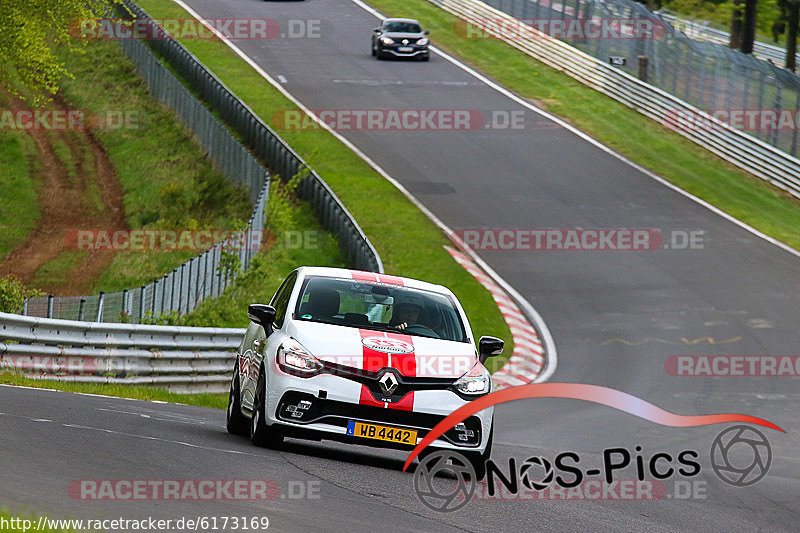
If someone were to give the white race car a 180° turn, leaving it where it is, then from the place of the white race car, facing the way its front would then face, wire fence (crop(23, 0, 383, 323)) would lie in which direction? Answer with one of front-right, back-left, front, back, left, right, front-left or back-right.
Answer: front

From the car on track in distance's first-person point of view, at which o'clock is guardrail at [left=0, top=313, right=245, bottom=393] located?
The guardrail is roughly at 12 o'clock from the car on track in distance.

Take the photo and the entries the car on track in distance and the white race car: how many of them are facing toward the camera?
2

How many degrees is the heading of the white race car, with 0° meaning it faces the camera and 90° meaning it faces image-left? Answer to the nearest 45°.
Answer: approximately 0°

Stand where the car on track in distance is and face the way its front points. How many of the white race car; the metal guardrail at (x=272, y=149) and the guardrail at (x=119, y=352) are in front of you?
3

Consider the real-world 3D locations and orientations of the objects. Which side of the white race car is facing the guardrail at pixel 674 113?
back

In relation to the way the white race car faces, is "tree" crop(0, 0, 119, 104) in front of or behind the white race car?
behind

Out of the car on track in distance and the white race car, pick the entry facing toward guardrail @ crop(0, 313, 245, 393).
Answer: the car on track in distance
